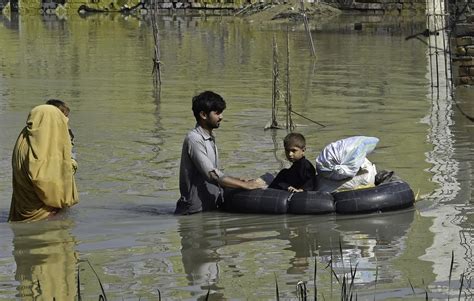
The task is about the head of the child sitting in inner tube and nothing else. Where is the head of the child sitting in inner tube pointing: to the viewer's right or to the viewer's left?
to the viewer's left

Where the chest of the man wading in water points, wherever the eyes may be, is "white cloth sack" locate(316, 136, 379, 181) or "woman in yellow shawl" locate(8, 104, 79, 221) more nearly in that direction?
the white cloth sack

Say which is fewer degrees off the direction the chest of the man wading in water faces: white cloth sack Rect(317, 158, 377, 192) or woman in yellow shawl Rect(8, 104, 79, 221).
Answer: the white cloth sack

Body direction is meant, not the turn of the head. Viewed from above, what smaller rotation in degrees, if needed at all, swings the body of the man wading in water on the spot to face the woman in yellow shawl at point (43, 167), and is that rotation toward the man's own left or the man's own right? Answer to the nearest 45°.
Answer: approximately 180°

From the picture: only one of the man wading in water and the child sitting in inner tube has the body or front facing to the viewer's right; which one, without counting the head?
the man wading in water

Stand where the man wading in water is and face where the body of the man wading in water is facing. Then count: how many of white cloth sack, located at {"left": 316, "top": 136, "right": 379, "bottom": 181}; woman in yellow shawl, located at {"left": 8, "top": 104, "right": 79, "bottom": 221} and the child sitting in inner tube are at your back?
1

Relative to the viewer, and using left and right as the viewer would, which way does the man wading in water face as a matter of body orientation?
facing to the right of the viewer

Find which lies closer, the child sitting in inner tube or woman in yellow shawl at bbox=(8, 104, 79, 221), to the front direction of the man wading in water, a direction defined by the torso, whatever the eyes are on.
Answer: the child sitting in inner tube

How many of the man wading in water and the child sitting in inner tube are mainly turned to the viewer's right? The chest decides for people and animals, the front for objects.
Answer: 1

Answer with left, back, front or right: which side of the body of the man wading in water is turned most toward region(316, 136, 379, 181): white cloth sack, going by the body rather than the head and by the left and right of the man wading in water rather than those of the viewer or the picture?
front

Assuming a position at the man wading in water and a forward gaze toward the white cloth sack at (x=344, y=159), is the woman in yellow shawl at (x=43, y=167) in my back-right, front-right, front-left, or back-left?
back-left

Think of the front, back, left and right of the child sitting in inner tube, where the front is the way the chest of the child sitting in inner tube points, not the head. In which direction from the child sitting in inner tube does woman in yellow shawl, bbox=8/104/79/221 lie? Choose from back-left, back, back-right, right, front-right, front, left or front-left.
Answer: front-right

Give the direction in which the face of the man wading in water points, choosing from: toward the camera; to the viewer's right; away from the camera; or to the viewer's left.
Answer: to the viewer's right
